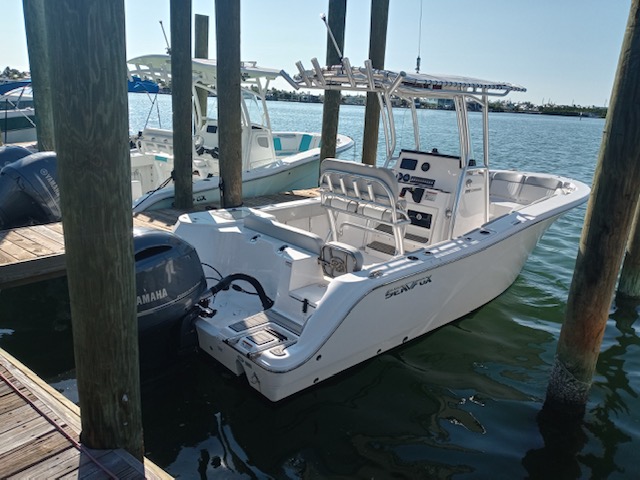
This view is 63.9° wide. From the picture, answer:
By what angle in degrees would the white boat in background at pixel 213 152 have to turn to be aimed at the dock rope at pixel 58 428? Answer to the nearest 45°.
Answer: approximately 135° to its right

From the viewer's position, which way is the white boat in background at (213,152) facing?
facing away from the viewer and to the right of the viewer

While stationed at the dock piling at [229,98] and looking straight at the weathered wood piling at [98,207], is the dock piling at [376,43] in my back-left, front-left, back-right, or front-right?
back-left

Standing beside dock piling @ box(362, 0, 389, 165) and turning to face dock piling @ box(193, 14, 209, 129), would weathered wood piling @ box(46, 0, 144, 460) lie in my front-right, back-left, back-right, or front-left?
back-left

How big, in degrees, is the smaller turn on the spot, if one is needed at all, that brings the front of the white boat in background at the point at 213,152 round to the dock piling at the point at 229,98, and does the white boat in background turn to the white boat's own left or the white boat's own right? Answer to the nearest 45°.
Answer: approximately 135° to the white boat's own right

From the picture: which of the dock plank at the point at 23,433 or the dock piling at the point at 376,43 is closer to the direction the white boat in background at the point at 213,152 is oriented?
the dock piling

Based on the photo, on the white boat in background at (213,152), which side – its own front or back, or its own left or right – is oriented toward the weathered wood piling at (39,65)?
back

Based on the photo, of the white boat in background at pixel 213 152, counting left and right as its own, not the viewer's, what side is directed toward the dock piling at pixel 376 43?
right

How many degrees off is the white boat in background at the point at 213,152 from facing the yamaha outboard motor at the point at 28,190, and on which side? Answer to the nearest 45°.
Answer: approximately 180°

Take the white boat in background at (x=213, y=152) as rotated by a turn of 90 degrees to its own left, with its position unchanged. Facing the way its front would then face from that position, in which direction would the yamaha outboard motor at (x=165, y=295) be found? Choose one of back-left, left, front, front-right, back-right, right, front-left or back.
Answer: back-left
